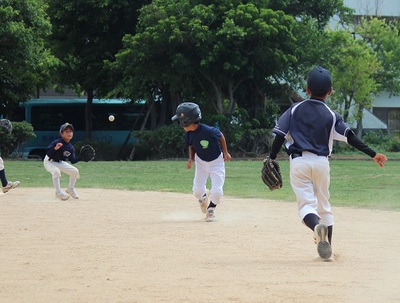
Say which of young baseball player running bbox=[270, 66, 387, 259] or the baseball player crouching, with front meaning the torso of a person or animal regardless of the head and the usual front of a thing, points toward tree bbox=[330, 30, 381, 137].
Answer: the young baseball player running

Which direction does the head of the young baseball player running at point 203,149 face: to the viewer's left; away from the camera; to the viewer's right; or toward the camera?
to the viewer's left

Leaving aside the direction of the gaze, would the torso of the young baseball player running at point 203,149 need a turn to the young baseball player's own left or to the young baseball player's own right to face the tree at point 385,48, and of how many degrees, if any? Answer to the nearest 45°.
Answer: approximately 180°

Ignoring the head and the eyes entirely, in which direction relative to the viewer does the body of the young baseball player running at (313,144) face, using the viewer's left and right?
facing away from the viewer

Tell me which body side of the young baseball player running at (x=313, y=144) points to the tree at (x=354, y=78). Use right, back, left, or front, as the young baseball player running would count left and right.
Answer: front

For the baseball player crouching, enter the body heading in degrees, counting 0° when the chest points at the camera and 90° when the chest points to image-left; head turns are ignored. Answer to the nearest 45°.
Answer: approximately 315°

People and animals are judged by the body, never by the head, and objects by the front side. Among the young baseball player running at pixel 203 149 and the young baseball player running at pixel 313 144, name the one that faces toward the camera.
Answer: the young baseball player running at pixel 203 149

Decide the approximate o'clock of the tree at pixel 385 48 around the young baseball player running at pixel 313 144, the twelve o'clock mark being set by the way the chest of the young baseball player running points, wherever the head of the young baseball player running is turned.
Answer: The tree is roughly at 12 o'clock from the young baseball player running.

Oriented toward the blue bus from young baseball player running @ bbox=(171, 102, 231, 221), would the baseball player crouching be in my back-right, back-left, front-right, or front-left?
front-left

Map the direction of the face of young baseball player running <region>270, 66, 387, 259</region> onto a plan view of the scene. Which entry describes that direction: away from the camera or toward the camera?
away from the camera

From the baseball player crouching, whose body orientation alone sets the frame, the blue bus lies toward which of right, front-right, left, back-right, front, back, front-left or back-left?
back-left

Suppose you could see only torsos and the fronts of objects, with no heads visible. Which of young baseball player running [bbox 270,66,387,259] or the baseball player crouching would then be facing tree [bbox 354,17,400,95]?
the young baseball player running

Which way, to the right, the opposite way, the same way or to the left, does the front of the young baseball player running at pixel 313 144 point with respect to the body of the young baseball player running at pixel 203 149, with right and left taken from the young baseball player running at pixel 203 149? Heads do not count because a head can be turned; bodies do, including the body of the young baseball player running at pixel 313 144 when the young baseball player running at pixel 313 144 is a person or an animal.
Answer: the opposite way

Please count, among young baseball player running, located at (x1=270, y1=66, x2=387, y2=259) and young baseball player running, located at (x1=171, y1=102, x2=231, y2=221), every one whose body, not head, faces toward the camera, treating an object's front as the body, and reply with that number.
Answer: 1

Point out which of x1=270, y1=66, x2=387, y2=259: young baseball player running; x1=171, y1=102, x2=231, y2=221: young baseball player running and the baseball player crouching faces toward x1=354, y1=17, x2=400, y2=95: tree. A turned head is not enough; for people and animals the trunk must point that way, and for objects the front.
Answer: x1=270, y1=66, x2=387, y2=259: young baseball player running

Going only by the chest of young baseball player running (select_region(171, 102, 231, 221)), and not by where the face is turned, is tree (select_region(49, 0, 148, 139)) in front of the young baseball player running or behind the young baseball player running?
behind

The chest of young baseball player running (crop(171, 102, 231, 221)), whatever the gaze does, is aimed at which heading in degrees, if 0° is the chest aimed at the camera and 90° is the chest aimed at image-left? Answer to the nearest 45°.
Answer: approximately 0°

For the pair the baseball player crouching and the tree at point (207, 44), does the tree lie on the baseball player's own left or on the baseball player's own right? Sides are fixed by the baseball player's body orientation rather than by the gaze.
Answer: on the baseball player's own left
